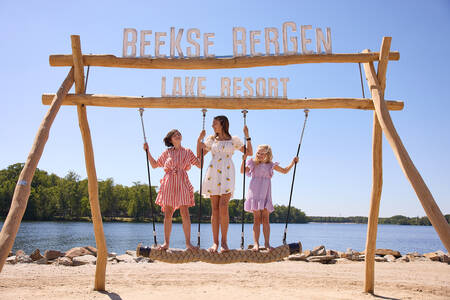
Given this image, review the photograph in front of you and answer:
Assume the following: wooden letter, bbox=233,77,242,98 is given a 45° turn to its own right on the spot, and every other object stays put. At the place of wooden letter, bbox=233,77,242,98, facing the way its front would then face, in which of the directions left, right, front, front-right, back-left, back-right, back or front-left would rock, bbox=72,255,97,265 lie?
right

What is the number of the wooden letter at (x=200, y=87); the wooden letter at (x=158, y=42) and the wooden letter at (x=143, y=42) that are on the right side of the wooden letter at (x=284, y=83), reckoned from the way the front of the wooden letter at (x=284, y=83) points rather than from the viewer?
3

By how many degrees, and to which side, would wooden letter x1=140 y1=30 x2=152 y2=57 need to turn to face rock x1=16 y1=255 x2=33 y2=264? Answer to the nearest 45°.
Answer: approximately 135° to its right

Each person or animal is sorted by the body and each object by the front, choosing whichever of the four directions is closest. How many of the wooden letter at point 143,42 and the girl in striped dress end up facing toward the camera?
2

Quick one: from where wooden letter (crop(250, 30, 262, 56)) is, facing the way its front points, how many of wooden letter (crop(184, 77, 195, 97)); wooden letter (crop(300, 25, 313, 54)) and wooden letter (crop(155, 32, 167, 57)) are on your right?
2

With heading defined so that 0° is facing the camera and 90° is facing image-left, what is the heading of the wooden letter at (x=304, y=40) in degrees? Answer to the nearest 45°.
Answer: approximately 0°

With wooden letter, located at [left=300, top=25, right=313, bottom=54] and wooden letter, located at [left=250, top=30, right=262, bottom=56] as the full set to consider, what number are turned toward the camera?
2
